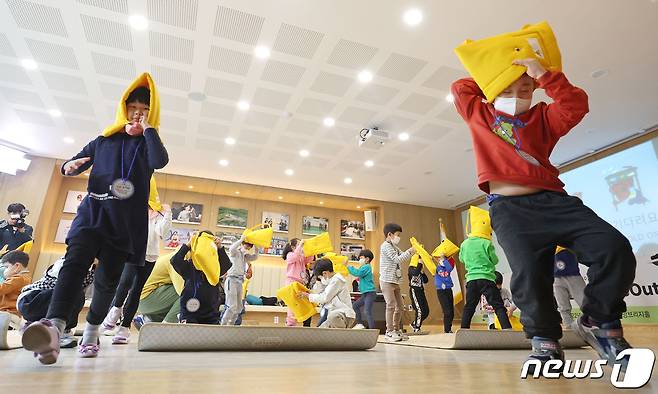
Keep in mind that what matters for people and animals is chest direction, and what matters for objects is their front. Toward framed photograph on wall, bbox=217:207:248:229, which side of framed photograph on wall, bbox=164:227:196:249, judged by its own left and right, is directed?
left

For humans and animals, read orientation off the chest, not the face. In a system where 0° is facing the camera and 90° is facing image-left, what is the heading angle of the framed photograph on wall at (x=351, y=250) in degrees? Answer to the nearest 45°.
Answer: approximately 0°

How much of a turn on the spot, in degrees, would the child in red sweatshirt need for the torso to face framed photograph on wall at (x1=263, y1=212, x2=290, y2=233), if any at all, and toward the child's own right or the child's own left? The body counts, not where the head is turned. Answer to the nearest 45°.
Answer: approximately 135° to the child's own right

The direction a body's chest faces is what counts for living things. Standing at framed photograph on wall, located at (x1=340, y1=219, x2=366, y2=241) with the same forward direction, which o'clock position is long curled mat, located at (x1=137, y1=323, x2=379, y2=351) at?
The long curled mat is roughly at 12 o'clock from the framed photograph on wall.

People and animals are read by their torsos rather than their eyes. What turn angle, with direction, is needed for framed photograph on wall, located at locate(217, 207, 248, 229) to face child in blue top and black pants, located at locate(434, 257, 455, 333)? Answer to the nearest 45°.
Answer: approximately 45° to its left
